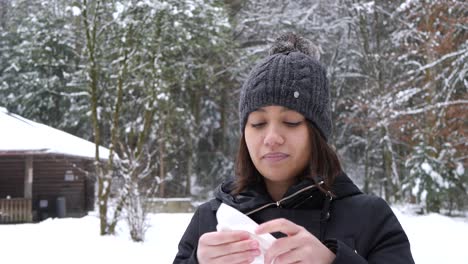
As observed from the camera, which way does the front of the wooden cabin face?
facing the viewer

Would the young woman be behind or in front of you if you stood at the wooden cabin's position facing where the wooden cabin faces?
in front
